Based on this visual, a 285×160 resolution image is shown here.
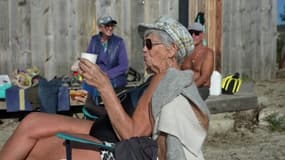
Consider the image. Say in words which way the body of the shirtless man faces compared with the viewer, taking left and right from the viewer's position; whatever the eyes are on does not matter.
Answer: facing the viewer and to the left of the viewer

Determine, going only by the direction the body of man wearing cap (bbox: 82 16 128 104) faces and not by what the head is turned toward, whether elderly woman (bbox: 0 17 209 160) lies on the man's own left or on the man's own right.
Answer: on the man's own left

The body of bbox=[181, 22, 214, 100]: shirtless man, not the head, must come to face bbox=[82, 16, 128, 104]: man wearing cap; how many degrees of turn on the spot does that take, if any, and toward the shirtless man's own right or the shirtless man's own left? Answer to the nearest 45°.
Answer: approximately 45° to the shirtless man's own right

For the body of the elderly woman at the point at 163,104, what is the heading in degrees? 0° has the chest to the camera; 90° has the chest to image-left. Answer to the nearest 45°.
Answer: approximately 90°

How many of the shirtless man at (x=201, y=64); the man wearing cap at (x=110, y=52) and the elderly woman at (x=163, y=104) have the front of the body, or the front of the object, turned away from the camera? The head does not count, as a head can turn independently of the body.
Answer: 0

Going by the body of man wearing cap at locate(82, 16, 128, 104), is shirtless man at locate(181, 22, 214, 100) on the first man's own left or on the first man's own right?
on the first man's own left

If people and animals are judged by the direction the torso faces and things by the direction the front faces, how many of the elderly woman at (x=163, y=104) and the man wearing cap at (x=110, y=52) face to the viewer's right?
0

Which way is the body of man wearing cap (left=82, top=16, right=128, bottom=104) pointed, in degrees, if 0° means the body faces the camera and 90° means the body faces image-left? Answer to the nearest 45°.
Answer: approximately 45°

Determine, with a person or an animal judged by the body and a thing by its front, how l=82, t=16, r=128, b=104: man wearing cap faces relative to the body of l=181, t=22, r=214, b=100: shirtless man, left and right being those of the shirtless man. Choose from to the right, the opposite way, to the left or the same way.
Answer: the same way
